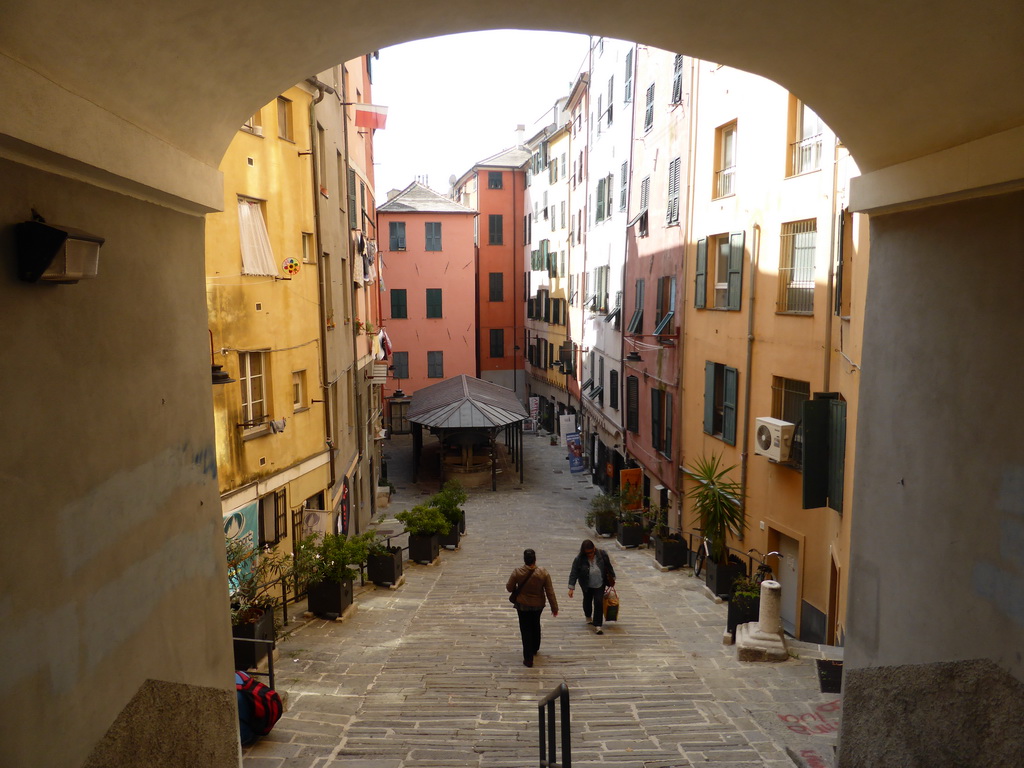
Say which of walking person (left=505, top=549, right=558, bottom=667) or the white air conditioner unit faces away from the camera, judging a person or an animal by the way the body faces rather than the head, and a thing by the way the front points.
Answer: the walking person

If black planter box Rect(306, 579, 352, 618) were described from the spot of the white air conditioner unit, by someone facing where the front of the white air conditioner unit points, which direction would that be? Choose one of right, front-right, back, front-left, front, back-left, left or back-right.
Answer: front

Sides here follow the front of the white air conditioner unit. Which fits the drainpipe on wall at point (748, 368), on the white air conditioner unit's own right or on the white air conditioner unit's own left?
on the white air conditioner unit's own right

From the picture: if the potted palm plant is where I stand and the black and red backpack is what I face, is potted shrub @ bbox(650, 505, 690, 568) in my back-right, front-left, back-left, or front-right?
back-right

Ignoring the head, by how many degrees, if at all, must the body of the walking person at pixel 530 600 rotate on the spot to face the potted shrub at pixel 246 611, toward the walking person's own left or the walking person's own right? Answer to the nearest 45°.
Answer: approximately 90° to the walking person's own left

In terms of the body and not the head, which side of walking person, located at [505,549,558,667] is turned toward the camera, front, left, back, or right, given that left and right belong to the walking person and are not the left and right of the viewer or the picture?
back

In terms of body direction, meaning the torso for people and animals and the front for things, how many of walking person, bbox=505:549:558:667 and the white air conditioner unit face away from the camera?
1

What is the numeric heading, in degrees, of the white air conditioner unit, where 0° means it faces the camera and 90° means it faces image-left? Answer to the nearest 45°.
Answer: approximately 45°

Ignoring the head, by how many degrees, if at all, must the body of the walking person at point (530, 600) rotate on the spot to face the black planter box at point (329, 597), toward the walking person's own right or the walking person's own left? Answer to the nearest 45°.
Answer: approximately 45° to the walking person's own left

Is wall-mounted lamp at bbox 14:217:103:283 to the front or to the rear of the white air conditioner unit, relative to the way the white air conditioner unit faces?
to the front

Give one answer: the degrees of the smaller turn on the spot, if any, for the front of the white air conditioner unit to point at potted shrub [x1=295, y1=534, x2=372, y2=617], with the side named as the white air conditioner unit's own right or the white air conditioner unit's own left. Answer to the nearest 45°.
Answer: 0° — it already faces it

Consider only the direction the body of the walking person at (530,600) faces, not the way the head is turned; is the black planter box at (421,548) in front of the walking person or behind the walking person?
in front

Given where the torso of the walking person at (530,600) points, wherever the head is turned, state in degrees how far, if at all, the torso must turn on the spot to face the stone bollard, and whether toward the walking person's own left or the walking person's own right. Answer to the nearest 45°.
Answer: approximately 90° to the walking person's own right

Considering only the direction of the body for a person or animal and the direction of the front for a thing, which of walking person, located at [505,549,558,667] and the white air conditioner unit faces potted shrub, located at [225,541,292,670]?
the white air conditioner unit

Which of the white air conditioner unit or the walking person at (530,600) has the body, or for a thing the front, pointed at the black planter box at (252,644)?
the white air conditioner unit

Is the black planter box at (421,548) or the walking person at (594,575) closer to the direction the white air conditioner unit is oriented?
the walking person

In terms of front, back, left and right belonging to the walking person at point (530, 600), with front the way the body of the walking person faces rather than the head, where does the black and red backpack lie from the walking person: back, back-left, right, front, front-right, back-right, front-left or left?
back-left

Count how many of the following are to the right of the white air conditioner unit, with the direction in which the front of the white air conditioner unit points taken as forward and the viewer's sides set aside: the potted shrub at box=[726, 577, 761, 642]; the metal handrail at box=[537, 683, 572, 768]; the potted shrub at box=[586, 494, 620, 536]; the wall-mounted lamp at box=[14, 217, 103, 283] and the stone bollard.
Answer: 1
